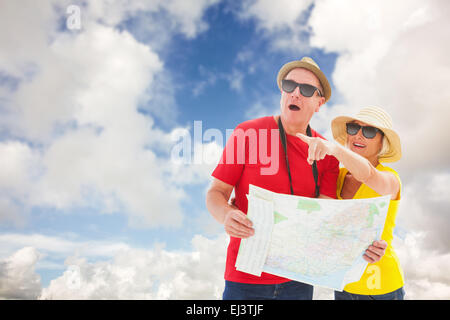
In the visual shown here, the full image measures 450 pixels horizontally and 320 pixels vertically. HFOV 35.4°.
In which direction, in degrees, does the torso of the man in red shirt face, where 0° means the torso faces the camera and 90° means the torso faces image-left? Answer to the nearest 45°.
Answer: approximately 315°

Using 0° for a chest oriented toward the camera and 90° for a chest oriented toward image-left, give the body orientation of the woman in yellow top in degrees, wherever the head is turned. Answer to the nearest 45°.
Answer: approximately 45°
